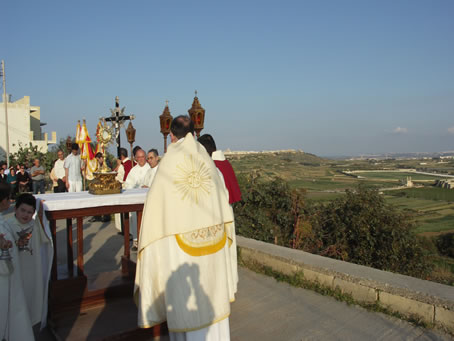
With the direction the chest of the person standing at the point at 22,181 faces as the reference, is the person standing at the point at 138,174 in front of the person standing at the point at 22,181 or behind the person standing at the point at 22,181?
in front

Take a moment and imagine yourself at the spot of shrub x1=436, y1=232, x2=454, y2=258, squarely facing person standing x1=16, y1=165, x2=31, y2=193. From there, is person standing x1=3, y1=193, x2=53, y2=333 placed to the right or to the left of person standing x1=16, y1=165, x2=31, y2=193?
left

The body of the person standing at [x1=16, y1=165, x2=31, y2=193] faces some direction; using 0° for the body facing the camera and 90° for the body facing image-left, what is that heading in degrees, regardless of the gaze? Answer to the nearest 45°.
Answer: approximately 0°

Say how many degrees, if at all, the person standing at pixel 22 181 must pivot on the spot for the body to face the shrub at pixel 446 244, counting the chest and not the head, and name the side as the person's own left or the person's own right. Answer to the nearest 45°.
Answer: approximately 45° to the person's own left

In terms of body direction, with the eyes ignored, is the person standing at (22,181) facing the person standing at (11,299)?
yes

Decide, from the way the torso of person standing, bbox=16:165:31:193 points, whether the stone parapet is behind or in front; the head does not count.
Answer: in front

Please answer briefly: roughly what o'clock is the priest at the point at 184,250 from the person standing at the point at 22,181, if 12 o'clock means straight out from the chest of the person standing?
The priest is roughly at 12 o'clock from the person standing.
